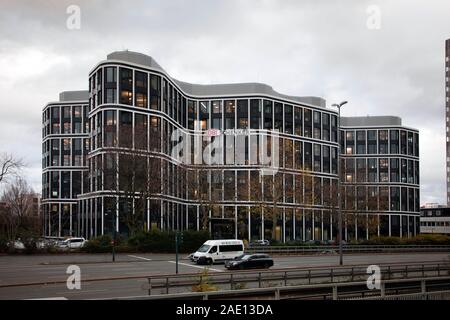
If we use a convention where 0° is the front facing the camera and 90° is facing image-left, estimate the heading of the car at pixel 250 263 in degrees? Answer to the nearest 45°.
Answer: approximately 45°

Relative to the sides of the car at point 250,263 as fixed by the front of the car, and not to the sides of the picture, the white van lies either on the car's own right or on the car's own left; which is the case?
on the car's own right

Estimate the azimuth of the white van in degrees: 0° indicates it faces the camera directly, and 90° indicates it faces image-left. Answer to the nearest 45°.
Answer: approximately 45°

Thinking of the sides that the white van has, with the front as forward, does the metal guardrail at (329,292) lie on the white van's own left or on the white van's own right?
on the white van's own left
